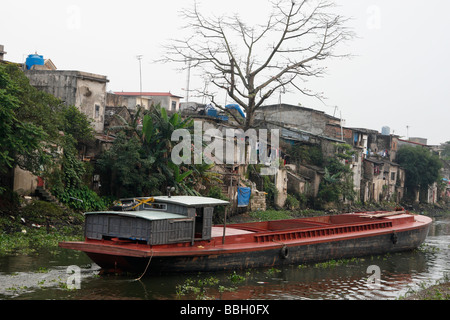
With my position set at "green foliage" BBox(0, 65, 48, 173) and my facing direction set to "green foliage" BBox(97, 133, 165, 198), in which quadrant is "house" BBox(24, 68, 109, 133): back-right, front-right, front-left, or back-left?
front-left

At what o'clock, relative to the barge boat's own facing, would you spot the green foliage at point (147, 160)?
The green foliage is roughly at 10 o'clock from the barge boat.

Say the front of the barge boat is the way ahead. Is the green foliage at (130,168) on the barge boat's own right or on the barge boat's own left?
on the barge boat's own left

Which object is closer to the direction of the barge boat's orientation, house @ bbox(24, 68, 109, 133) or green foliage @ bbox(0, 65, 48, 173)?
the house

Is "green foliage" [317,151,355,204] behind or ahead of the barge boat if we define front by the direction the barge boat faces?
ahead

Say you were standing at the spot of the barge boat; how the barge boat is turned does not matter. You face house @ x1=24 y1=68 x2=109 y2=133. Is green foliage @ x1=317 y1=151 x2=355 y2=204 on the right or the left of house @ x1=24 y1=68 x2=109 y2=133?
right

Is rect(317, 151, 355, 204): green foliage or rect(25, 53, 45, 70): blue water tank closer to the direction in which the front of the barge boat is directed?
the green foliage

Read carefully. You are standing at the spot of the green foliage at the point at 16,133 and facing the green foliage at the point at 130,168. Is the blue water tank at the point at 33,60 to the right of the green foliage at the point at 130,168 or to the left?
left

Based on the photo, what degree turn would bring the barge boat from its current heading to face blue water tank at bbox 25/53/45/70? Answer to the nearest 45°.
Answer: approximately 90° to its left

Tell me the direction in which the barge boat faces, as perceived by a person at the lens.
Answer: facing away from the viewer and to the right of the viewer

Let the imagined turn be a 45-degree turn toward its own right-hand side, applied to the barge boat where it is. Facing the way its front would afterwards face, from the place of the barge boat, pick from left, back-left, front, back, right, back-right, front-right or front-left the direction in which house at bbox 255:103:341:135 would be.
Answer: left

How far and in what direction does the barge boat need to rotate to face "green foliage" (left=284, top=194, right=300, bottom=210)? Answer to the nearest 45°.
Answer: approximately 45° to its left
